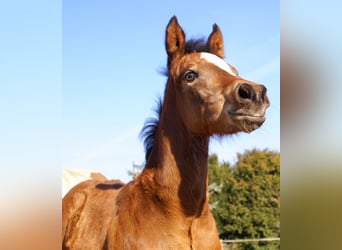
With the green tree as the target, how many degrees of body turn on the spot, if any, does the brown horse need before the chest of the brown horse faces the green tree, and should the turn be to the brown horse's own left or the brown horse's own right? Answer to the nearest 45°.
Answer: approximately 135° to the brown horse's own left

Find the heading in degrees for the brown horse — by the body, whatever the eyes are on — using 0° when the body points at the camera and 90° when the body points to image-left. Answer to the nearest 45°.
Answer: approximately 315°
